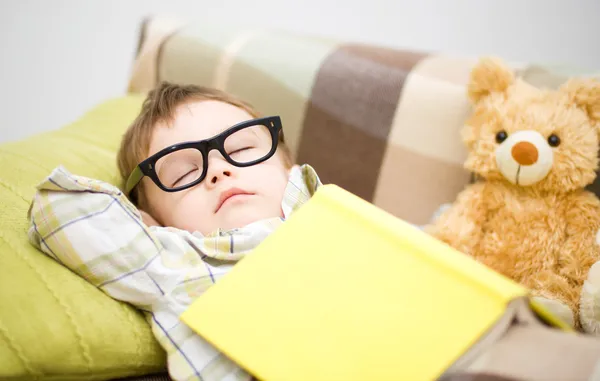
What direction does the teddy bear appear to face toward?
toward the camera

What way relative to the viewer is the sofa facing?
toward the camera
